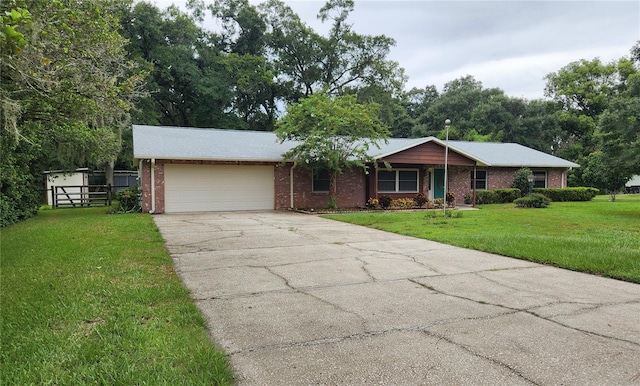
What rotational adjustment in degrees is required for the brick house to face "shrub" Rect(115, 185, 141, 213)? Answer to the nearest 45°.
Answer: approximately 45° to its right

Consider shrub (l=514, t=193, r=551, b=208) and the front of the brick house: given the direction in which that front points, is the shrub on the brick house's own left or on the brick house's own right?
on the brick house's own left

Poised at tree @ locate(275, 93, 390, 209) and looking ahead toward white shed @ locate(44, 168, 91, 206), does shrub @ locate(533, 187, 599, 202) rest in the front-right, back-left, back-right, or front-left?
back-right

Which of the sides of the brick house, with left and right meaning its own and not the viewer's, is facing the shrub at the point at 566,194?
left

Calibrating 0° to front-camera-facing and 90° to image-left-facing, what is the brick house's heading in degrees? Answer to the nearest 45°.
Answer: approximately 0°

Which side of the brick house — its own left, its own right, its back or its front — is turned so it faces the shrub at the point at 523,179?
left

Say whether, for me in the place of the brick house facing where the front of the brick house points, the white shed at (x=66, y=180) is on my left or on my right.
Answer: on my right

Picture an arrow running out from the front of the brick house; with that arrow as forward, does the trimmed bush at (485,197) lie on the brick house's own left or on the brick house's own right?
on the brick house's own left
